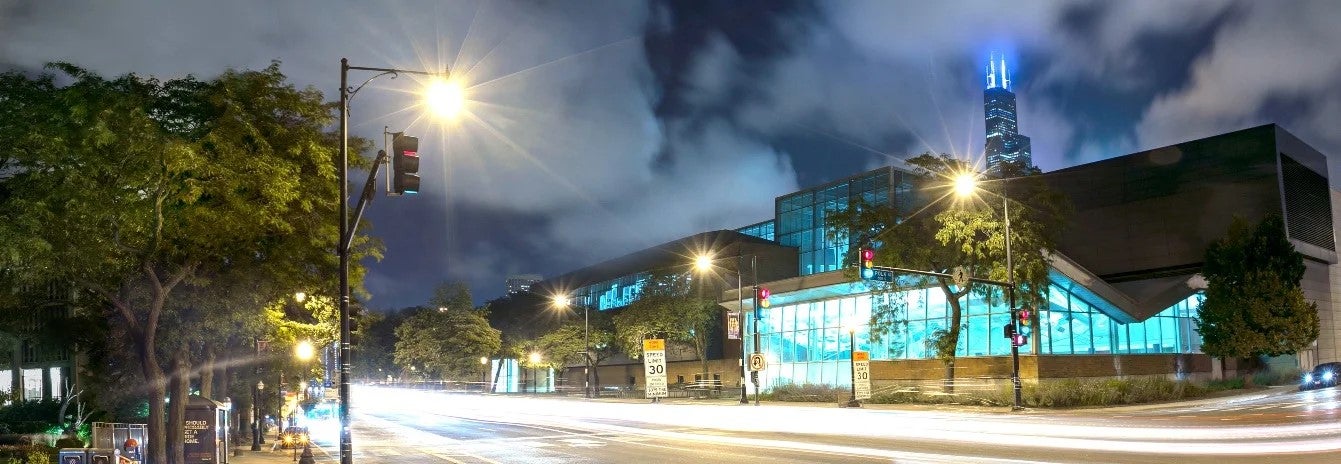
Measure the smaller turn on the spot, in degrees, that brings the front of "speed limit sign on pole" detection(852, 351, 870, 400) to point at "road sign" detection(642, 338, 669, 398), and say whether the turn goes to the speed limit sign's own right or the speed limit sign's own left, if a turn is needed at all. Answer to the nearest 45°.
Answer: approximately 90° to the speed limit sign's own right

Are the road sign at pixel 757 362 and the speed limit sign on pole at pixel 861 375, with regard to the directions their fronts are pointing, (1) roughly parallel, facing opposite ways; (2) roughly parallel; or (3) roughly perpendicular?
roughly parallel

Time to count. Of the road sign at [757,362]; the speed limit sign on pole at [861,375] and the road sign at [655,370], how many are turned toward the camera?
3

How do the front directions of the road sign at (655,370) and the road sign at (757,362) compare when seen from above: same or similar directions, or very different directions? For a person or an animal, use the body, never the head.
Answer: same or similar directions

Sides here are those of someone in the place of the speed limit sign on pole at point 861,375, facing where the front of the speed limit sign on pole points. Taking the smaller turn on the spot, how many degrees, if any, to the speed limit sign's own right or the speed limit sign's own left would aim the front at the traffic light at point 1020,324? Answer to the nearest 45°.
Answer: approximately 45° to the speed limit sign's own left

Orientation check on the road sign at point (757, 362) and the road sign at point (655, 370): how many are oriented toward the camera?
2

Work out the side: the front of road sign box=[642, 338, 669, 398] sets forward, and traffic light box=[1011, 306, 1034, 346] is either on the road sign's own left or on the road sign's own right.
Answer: on the road sign's own left

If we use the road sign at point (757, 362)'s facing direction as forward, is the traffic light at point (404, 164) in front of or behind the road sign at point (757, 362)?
in front

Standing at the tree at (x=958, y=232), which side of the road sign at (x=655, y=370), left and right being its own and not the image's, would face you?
left

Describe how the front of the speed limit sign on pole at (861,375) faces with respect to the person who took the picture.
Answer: facing the viewer

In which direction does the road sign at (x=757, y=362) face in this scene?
toward the camera
